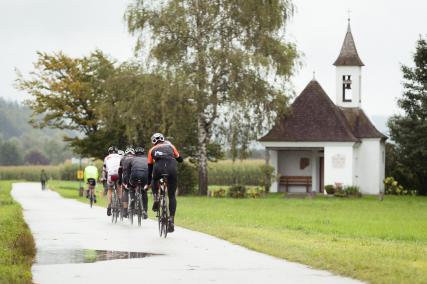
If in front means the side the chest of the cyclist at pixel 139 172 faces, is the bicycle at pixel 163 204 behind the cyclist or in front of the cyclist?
behind

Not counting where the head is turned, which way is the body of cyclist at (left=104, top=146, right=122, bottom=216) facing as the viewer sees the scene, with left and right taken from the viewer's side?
facing away from the viewer

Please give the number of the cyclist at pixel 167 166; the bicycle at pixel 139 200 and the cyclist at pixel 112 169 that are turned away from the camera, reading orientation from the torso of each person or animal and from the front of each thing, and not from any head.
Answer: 3

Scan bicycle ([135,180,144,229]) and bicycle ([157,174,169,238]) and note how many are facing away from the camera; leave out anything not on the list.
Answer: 2

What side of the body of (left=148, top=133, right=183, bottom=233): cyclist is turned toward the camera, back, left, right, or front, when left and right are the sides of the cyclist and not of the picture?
back

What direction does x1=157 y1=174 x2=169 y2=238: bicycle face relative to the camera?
away from the camera

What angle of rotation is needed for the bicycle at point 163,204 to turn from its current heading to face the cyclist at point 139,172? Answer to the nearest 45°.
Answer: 0° — it already faces them

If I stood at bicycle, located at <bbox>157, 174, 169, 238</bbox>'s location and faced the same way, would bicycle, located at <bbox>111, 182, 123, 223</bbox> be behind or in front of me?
in front

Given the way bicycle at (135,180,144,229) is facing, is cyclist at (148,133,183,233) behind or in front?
behind

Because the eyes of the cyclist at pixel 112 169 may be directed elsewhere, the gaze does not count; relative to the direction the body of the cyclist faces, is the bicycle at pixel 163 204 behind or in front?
behind

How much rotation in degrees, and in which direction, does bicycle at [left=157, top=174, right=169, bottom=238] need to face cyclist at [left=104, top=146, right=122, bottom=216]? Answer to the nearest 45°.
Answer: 0° — it already faces them

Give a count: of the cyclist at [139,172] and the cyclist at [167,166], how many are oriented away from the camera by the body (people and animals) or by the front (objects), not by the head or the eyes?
2
